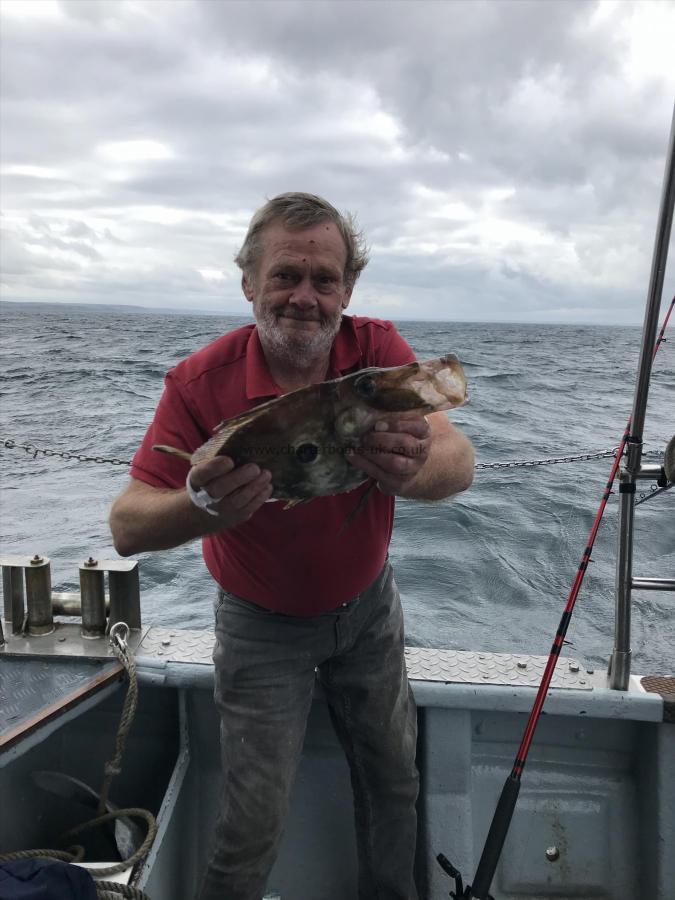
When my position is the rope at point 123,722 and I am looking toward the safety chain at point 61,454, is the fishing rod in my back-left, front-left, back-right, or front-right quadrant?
back-right

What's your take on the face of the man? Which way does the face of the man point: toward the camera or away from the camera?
toward the camera

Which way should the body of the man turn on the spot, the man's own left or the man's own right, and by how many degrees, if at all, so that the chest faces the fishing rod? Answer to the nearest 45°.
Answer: approximately 90° to the man's own left

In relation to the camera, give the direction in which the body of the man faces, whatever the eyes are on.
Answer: toward the camera
